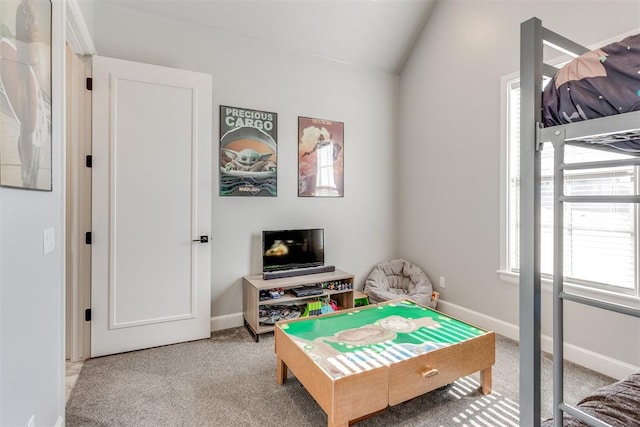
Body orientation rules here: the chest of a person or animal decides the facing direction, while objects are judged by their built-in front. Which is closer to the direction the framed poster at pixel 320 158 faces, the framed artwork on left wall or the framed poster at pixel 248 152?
the framed artwork on left wall

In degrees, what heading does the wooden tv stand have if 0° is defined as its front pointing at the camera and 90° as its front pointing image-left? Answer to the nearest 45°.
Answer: approximately 315°

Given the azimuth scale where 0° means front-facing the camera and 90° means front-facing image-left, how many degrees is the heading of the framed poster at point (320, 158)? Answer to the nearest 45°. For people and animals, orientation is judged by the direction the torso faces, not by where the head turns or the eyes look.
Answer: approximately 315°

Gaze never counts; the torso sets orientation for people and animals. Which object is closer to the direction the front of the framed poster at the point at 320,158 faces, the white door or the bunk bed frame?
the bunk bed frame

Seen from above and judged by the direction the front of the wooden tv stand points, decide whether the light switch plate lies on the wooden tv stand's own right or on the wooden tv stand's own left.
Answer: on the wooden tv stand's own right

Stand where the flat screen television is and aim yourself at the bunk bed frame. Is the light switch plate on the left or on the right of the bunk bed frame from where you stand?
right

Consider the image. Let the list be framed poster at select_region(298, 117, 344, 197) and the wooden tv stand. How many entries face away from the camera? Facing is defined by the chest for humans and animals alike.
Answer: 0

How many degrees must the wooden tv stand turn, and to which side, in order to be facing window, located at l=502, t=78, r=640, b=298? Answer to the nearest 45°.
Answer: approximately 45° to its left
